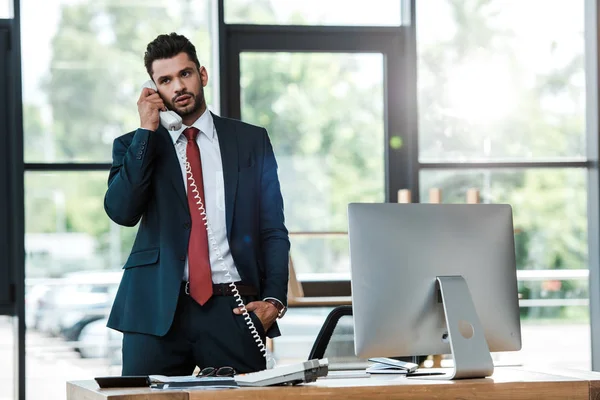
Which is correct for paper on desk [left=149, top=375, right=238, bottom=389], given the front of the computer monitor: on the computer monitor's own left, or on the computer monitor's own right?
on the computer monitor's own left

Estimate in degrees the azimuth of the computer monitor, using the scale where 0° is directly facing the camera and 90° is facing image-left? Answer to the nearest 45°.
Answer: approximately 135°

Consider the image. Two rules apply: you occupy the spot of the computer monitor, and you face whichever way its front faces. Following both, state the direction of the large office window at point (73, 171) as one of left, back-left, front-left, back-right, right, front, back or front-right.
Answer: front

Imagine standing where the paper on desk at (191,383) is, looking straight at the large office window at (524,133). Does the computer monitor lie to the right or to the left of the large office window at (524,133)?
right

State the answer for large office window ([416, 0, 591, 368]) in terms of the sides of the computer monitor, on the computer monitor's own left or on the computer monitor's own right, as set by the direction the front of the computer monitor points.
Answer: on the computer monitor's own right

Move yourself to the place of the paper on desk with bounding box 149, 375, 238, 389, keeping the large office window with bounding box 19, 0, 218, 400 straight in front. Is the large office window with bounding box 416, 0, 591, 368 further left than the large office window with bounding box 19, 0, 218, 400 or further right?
right
